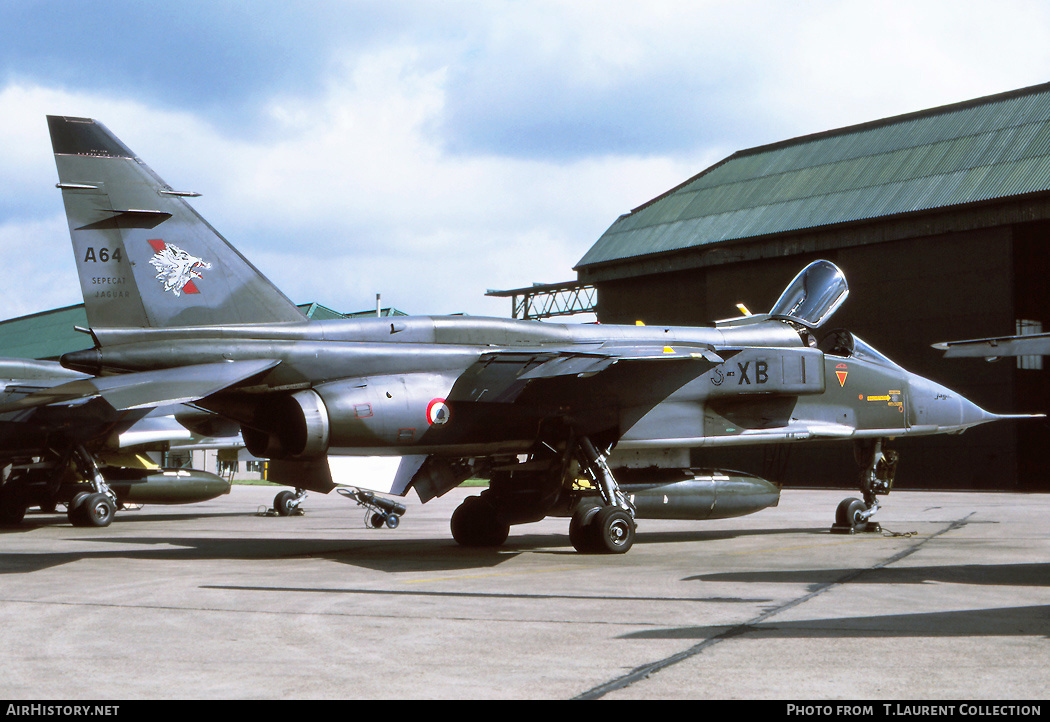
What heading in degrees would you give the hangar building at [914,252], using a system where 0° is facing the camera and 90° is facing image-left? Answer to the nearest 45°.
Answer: approximately 45°
